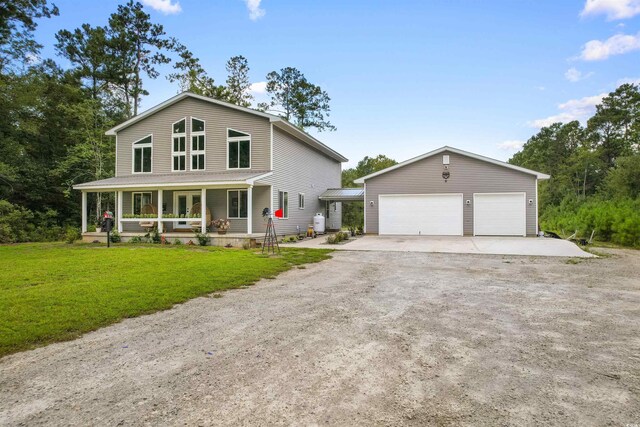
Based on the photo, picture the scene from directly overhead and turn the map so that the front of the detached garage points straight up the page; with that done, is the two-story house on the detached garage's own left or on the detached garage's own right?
on the detached garage's own right

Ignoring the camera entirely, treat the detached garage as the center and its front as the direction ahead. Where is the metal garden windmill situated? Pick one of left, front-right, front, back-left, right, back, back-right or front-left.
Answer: front-right

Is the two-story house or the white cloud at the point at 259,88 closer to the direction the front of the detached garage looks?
the two-story house

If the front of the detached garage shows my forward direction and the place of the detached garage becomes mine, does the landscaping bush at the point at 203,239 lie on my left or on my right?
on my right

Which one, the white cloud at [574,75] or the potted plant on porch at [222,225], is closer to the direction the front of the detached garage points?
the potted plant on porch

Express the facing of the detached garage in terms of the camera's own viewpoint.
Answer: facing the viewer

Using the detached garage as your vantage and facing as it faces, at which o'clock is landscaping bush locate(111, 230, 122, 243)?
The landscaping bush is roughly at 2 o'clock from the detached garage.

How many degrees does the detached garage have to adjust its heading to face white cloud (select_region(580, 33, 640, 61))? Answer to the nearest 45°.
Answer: approximately 135° to its left

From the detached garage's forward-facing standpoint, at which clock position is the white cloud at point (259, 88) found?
The white cloud is roughly at 4 o'clock from the detached garage.

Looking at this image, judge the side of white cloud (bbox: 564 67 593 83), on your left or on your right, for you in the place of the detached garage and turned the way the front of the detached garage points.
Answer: on your left

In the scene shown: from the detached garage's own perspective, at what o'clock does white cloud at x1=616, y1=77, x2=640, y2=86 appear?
The white cloud is roughly at 7 o'clock from the detached garage.

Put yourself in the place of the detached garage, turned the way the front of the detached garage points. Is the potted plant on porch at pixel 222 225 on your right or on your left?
on your right

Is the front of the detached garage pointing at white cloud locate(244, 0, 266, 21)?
no
